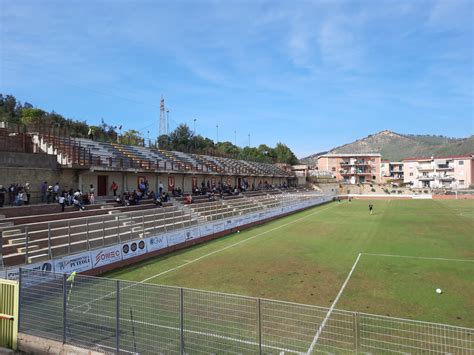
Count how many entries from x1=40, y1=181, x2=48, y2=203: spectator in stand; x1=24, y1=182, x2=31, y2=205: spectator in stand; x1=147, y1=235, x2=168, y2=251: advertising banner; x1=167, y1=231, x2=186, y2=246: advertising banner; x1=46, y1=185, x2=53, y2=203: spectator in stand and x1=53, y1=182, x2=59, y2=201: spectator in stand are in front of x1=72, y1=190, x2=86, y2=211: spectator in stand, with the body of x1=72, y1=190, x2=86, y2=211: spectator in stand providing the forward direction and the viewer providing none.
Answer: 2

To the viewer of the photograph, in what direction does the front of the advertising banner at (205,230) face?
facing the viewer and to the right of the viewer

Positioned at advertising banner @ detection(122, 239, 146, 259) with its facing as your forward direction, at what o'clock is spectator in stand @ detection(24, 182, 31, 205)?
The spectator in stand is roughly at 6 o'clock from the advertising banner.

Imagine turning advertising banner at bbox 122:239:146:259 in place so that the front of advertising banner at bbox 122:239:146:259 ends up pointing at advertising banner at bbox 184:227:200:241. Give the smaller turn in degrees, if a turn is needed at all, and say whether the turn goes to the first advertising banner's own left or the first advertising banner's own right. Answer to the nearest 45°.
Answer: approximately 90° to the first advertising banner's own left

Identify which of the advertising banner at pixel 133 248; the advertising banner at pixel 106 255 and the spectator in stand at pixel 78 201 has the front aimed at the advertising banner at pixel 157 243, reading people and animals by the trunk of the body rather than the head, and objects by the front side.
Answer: the spectator in stand

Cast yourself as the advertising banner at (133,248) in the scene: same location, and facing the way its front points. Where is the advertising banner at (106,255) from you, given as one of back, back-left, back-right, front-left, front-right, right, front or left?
right

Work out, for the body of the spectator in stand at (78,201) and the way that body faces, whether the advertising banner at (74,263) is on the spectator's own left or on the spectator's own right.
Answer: on the spectator's own right

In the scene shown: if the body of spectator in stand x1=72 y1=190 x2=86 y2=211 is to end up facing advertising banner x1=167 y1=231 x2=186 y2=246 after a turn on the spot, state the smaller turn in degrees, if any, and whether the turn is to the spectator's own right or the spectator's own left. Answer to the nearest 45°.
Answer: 0° — they already face it

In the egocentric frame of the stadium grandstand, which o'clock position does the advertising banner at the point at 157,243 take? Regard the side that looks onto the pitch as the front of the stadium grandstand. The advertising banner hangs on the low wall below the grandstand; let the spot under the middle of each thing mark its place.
The advertising banner is roughly at 12 o'clock from the stadium grandstand.

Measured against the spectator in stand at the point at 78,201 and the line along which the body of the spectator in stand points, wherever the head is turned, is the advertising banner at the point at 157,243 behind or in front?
in front

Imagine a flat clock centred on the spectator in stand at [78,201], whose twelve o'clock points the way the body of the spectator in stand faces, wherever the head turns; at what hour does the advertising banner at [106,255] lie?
The advertising banner is roughly at 1 o'clock from the spectator in stand.

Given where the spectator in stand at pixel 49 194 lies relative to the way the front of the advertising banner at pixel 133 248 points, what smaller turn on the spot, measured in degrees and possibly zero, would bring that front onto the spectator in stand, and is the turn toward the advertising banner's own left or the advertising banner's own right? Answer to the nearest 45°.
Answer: approximately 180°

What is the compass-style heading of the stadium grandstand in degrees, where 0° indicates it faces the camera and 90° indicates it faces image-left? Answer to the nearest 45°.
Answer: approximately 315°

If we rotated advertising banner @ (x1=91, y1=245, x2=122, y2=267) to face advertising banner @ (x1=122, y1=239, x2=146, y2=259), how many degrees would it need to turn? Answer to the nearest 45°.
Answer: approximately 90° to its left

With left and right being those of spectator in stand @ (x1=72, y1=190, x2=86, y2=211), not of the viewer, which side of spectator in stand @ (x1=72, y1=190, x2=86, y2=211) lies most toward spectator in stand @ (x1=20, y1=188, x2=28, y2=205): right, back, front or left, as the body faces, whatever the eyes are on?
right

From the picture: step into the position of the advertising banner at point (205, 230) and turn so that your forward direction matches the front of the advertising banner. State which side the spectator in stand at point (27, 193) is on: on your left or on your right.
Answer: on your right

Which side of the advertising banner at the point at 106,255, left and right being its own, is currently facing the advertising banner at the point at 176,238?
left

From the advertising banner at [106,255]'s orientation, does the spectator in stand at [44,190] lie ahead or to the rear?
to the rear

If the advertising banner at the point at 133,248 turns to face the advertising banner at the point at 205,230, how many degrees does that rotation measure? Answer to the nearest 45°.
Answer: approximately 90° to its left

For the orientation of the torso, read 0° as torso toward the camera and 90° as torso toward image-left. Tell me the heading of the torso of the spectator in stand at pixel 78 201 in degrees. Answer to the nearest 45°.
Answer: approximately 315°
